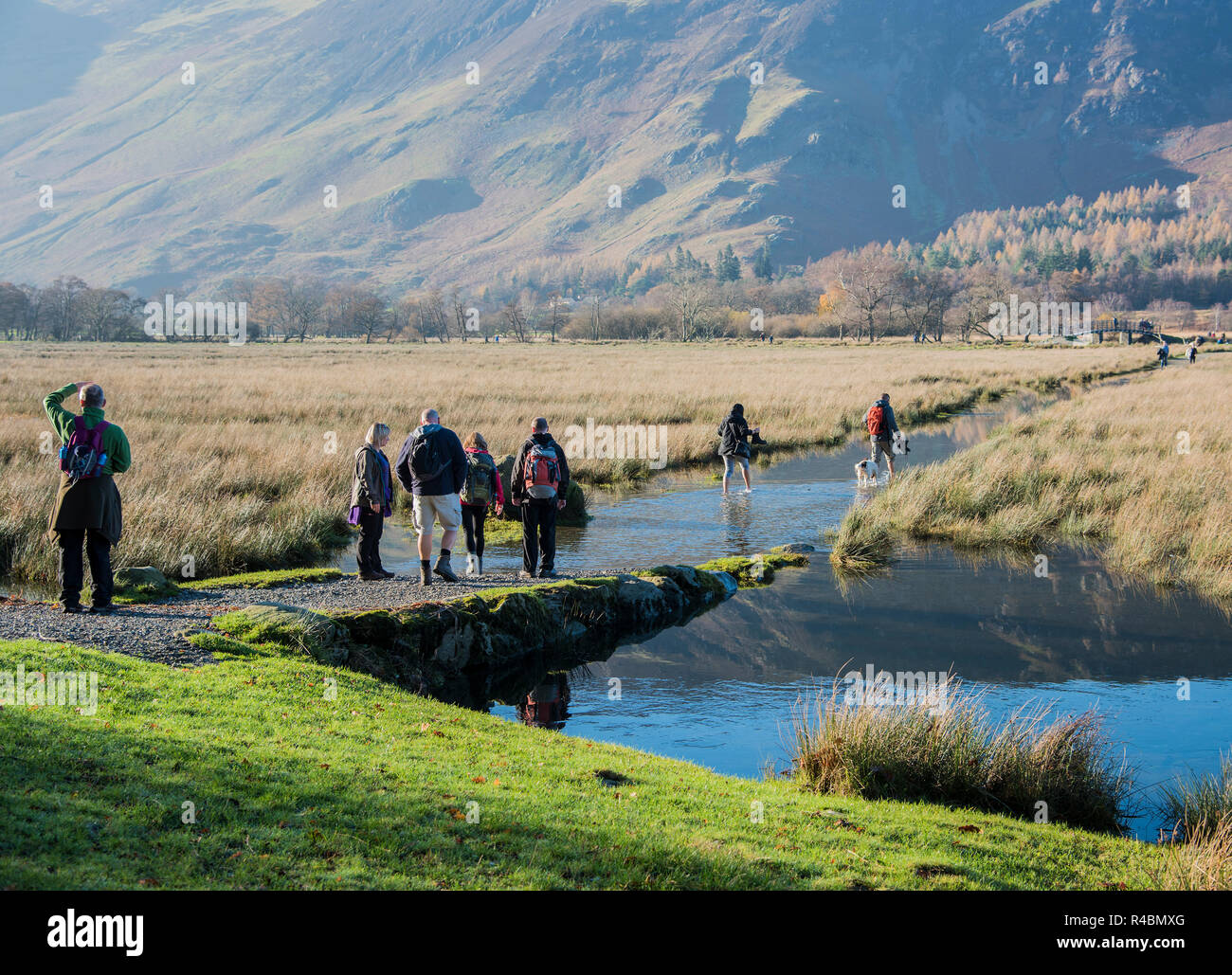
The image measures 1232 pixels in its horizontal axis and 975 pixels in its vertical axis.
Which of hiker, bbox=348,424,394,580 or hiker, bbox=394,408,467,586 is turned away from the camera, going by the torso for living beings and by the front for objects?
hiker, bbox=394,408,467,586

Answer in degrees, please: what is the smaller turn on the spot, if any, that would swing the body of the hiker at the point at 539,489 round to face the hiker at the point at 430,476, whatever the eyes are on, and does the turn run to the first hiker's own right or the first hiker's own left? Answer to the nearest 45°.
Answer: approximately 135° to the first hiker's own left

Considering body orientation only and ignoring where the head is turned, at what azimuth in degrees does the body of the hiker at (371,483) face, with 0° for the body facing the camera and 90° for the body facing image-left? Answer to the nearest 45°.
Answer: approximately 270°

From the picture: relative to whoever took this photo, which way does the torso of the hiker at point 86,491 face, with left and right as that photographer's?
facing away from the viewer

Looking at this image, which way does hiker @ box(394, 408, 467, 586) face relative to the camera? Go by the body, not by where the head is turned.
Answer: away from the camera

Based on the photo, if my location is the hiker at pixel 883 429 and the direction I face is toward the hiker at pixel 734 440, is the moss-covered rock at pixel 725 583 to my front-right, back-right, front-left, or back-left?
front-left

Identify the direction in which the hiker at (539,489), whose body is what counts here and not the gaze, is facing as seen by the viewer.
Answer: away from the camera

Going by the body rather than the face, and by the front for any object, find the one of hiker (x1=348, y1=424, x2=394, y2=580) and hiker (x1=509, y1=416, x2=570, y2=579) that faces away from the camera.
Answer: hiker (x1=509, y1=416, x2=570, y2=579)

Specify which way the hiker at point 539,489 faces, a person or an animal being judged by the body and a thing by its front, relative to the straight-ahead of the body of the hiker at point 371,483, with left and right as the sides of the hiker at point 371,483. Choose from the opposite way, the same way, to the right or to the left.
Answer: to the left

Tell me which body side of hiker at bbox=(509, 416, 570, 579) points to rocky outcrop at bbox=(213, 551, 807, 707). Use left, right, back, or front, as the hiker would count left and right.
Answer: back

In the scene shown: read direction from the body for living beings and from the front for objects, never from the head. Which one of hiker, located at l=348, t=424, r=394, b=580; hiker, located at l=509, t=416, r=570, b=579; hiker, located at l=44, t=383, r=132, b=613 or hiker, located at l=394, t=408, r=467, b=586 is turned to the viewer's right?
hiker, located at l=348, t=424, r=394, b=580

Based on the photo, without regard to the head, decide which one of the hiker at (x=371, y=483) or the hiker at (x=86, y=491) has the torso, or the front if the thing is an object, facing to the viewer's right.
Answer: the hiker at (x=371, y=483)

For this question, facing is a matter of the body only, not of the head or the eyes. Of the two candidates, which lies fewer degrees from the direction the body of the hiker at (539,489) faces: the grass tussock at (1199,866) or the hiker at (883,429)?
the hiker
